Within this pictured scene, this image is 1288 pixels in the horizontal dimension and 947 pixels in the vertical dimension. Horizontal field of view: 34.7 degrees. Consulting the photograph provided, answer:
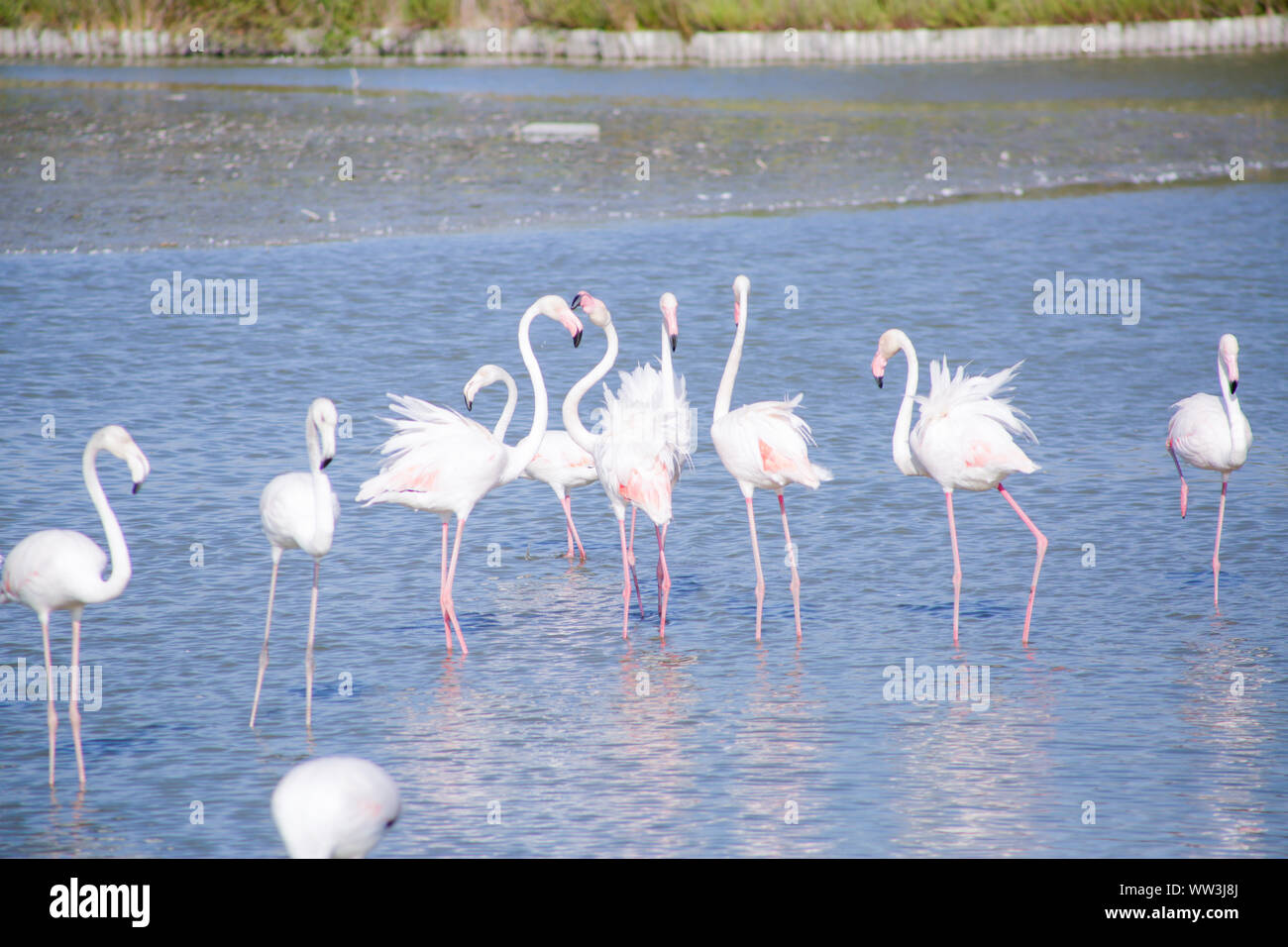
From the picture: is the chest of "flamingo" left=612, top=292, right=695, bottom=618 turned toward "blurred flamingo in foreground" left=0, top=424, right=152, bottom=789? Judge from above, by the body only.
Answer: no

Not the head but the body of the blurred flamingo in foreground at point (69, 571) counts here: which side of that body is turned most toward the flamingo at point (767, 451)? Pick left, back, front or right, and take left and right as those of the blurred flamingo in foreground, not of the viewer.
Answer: front

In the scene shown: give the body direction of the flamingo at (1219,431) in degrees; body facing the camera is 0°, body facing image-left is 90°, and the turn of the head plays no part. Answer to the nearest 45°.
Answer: approximately 315°

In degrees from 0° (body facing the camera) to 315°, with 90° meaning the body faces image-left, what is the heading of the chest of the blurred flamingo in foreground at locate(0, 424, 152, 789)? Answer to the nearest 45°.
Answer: approximately 270°

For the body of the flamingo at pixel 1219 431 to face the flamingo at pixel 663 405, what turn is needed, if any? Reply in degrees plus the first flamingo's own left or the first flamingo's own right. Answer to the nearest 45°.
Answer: approximately 135° to the first flamingo's own right

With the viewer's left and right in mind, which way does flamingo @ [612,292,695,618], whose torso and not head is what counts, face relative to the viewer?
facing the viewer and to the right of the viewer

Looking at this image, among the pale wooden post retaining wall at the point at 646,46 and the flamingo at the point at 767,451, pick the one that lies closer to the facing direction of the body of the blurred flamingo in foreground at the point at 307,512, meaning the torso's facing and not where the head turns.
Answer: the flamingo

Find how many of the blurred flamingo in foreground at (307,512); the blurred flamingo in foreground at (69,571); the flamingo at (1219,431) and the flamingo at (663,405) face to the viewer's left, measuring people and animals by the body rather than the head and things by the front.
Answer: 0

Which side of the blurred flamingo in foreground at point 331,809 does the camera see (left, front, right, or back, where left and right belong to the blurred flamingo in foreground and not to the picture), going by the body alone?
left

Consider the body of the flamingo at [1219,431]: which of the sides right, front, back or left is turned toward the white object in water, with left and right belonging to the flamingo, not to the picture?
back

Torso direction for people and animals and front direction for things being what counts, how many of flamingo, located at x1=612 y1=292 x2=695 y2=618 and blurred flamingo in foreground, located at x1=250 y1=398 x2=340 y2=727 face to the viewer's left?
0

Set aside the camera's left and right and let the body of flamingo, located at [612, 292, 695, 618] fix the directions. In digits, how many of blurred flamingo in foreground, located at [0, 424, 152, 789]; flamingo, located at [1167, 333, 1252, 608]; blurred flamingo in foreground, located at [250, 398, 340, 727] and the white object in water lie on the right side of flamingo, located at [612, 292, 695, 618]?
2

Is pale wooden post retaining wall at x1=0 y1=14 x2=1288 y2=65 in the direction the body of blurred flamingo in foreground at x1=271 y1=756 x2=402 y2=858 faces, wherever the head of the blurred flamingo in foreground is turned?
no
